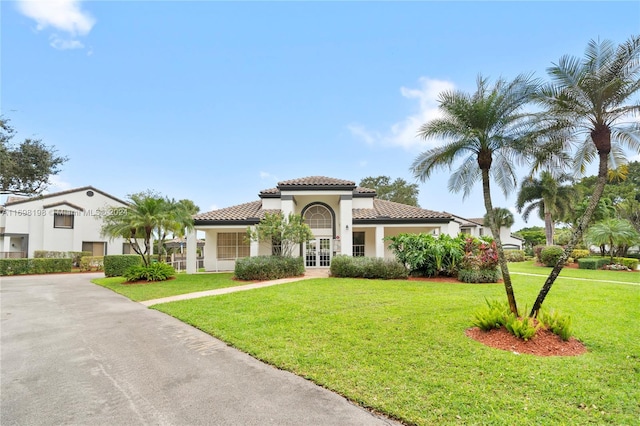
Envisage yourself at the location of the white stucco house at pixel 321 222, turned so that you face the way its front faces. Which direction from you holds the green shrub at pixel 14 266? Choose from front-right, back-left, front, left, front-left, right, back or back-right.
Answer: right

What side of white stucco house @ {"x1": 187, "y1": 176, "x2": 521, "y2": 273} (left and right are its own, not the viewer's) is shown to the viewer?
front

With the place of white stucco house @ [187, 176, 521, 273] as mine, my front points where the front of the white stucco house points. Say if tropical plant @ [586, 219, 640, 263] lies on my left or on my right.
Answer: on my left

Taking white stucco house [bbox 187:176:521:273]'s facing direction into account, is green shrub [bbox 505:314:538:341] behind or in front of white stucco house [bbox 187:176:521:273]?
in front

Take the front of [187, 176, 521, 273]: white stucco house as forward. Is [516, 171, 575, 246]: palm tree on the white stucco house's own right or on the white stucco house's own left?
on the white stucco house's own left

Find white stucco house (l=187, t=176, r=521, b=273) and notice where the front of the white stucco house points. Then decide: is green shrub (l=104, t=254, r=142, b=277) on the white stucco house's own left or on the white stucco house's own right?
on the white stucco house's own right

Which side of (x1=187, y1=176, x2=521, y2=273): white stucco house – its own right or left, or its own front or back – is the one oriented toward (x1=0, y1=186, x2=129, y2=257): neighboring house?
right

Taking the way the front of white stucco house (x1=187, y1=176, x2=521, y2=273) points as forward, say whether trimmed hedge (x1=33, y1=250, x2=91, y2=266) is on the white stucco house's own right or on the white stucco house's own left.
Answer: on the white stucco house's own right

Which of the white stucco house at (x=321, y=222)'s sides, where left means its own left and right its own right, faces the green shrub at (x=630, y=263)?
left

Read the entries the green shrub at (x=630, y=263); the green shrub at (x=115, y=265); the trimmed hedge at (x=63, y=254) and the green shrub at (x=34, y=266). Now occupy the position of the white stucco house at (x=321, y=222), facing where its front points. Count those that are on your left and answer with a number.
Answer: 1

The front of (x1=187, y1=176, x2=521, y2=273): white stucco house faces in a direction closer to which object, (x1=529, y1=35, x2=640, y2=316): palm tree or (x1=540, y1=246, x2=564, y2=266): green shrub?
the palm tree

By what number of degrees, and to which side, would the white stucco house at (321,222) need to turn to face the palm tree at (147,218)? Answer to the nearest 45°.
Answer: approximately 45° to its right

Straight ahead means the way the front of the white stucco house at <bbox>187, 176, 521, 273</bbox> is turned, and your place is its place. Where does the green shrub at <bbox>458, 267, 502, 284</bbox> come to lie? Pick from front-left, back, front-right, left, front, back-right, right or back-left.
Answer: front-left

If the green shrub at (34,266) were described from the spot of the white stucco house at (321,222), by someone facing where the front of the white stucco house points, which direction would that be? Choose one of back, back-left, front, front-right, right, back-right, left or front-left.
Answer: right

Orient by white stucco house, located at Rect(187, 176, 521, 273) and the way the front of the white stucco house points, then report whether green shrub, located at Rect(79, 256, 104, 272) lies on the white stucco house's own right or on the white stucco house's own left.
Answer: on the white stucco house's own right
